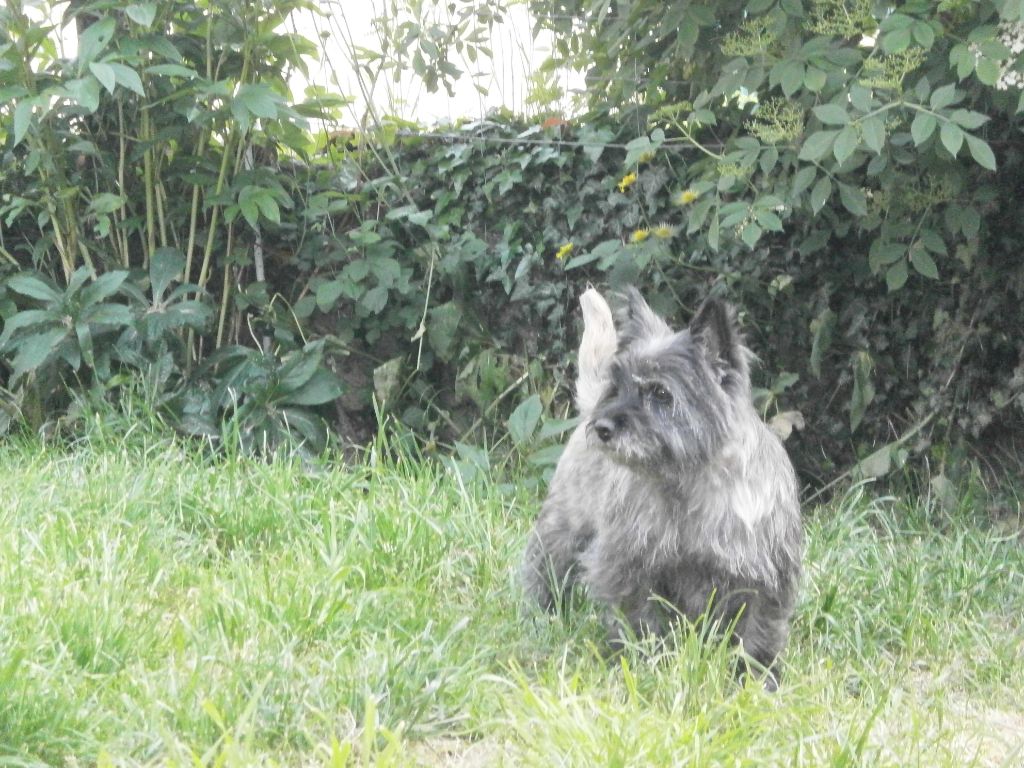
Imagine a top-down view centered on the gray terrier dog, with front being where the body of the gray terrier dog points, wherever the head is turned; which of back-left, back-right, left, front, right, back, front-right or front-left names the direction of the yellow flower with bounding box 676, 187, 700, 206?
back-left

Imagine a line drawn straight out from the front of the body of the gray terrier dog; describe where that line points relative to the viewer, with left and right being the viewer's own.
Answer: facing the viewer and to the right of the viewer
